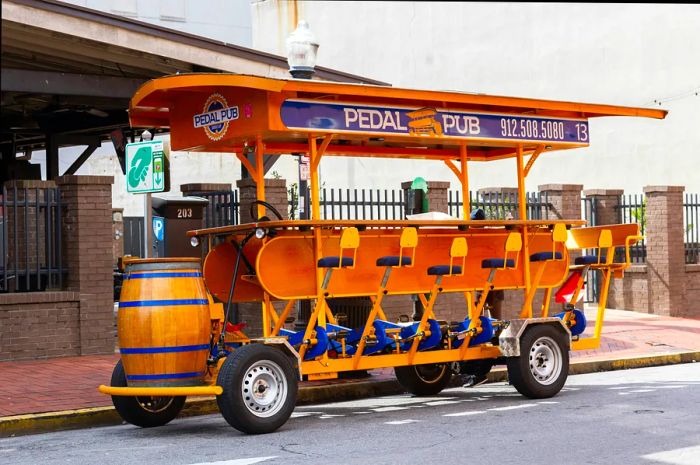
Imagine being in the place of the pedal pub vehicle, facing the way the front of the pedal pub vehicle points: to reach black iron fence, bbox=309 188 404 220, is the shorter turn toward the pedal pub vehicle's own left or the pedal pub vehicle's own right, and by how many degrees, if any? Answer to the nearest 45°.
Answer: approximately 135° to the pedal pub vehicle's own right

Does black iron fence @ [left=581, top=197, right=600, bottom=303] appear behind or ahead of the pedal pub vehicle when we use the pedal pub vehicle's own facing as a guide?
behind

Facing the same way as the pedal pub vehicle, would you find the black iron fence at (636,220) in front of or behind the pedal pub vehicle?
behind

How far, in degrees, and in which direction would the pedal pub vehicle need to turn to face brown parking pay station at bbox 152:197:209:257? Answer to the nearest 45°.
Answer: approximately 90° to its right

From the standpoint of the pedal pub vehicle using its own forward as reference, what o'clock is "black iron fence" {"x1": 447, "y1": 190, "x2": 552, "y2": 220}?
The black iron fence is roughly at 5 o'clock from the pedal pub vehicle.

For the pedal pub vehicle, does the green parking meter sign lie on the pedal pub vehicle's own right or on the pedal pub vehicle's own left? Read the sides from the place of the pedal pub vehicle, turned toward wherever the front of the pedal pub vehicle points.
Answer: on the pedal pub vehicle's own right

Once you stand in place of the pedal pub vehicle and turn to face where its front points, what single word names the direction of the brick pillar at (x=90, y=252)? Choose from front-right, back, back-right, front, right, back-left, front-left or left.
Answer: right

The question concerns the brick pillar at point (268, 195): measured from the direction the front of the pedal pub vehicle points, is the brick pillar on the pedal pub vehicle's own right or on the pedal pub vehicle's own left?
on the pedal pub vehicle's own right

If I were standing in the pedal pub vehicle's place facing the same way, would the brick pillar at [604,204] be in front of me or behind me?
behind

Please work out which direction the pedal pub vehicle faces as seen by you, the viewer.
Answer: facing the viewer and to the left of the viewer
